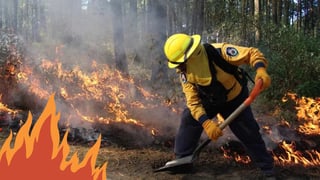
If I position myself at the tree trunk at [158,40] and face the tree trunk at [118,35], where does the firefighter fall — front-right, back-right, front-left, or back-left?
back-left

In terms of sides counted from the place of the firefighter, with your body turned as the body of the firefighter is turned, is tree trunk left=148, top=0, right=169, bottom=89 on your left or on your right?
on your right

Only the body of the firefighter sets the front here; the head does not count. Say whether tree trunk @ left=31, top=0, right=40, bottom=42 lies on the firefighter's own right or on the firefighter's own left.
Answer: on the firefighter's own right

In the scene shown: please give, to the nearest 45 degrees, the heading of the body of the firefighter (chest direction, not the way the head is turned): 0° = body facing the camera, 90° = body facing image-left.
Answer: approximately 45°

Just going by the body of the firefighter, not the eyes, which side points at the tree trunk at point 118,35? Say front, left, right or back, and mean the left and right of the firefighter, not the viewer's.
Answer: right
